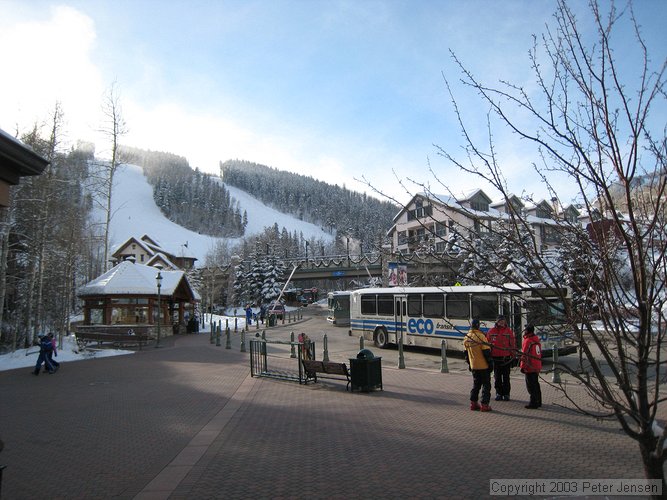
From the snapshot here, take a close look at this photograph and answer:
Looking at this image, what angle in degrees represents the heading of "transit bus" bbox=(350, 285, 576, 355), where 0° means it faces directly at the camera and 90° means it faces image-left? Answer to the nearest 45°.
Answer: approximately 315°

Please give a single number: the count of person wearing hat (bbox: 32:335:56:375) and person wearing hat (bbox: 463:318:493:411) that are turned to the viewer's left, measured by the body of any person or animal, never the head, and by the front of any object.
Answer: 1

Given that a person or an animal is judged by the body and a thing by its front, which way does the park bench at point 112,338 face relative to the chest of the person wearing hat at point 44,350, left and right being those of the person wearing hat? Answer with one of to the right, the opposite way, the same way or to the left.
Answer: to the left

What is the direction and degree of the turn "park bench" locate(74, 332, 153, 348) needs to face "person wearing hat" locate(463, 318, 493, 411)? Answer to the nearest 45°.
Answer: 0° — it already faces them

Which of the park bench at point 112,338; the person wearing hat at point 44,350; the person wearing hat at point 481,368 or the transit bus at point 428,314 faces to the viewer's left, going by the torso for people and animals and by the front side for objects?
the person wearing hat at point 44,350

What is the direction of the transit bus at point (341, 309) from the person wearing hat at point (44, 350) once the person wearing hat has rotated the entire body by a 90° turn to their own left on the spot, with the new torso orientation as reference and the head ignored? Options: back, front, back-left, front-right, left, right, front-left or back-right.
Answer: back-left

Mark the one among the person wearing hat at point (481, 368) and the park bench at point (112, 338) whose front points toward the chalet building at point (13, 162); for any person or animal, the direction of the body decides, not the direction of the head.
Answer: the park bench

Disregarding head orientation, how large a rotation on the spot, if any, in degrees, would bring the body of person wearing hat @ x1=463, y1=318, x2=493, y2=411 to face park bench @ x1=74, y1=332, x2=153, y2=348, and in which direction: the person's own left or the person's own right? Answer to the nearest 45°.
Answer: approximately 90° to the person's own left

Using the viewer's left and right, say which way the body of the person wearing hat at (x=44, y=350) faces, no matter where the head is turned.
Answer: facing to the left of the viewer

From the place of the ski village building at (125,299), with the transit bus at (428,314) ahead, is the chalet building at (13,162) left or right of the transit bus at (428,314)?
right
